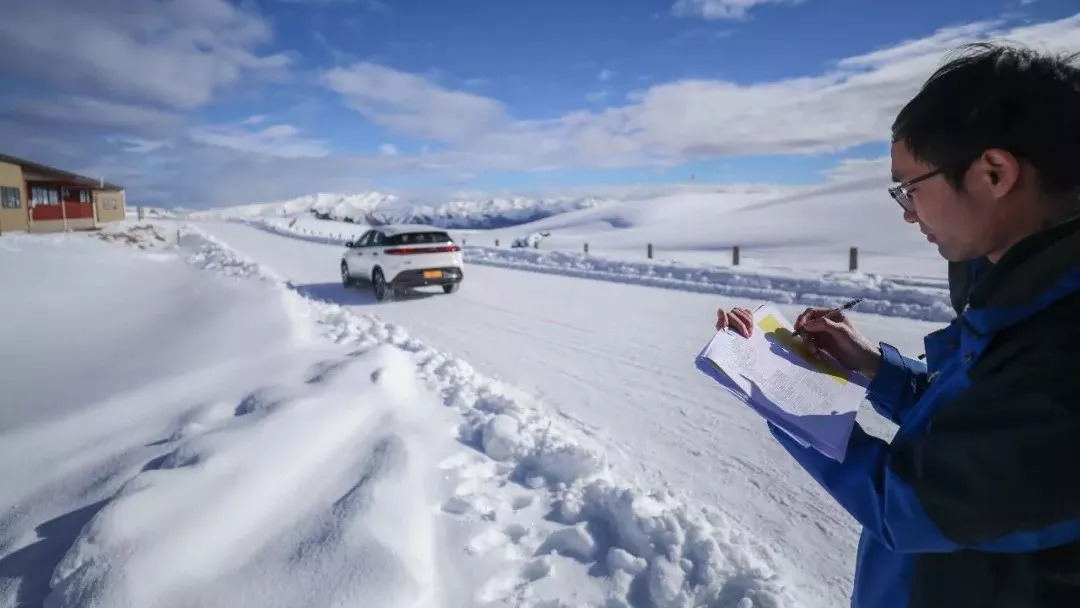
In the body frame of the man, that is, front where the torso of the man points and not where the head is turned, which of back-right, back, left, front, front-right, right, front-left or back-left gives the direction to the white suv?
front-right

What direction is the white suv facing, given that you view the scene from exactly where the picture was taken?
facing away from the viewer and to the left of the viewer

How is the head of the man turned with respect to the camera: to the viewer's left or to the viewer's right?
to the viewer's left

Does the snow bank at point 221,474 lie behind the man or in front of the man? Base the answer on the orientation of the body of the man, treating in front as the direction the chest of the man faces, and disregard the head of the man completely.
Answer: in front

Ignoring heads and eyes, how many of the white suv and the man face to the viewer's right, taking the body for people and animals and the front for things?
0

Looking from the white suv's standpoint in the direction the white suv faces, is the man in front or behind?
behind

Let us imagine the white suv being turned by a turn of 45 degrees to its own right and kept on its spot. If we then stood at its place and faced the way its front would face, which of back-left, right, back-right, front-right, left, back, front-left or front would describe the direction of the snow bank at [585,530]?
back

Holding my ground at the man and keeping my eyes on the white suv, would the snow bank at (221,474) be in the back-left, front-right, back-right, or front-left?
front-left

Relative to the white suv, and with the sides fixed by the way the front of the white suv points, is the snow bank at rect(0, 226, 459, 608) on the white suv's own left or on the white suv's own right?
on the white suv's own left

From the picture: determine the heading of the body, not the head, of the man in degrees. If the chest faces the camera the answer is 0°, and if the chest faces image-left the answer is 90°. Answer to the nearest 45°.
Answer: approximately 90°
